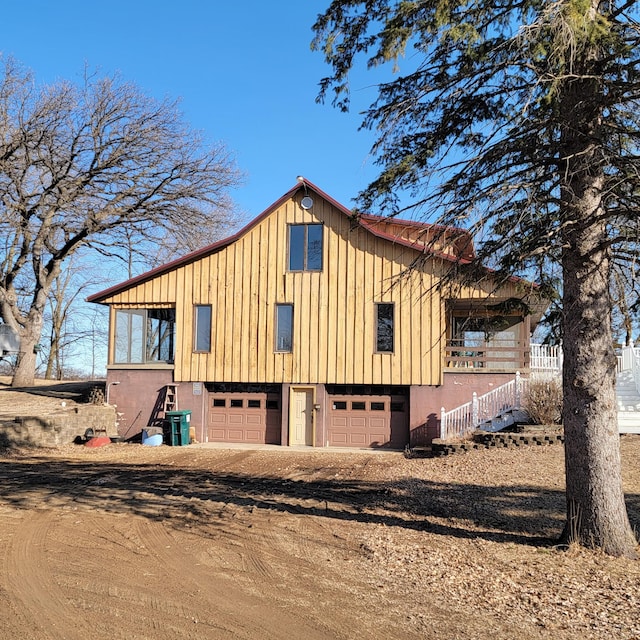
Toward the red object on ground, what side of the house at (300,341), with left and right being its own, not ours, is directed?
right

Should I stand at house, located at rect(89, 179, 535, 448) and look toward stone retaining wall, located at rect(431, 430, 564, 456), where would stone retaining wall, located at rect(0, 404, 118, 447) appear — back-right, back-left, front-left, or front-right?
back-right

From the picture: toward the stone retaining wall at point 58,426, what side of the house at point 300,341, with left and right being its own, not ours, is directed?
right

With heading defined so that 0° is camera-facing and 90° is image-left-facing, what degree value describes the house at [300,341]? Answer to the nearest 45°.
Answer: approximately 0°

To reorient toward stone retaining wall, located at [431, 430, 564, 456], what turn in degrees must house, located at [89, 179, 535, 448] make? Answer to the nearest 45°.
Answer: approximately 45° to its left
